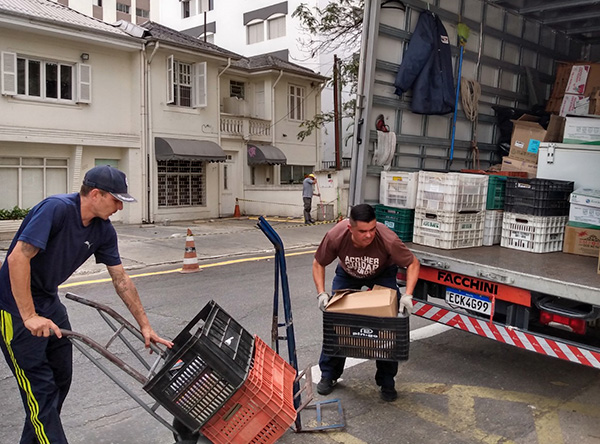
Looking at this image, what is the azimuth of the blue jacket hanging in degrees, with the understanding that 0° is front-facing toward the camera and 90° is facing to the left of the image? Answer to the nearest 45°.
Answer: approximately 315°

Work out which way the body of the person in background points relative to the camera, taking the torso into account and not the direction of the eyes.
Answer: to the viewer's right

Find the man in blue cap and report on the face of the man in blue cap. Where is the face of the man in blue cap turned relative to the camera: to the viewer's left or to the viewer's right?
to the viewer's right

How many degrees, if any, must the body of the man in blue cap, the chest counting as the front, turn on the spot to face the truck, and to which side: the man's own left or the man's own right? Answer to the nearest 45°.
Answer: approximately 45° to the man's own left

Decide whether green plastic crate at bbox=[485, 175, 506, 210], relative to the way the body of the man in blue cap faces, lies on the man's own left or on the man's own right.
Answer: on the man's own left

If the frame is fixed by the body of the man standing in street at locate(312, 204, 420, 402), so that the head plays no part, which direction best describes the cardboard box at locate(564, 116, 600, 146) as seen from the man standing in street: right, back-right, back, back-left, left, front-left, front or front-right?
back-left

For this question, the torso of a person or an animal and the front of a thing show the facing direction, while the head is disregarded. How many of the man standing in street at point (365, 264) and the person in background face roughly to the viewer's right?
1

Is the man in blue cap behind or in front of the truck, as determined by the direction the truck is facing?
behind

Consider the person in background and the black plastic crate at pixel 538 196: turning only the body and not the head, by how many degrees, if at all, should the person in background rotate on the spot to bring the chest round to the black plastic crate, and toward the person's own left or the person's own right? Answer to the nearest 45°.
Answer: approximately 90° to the person's own right

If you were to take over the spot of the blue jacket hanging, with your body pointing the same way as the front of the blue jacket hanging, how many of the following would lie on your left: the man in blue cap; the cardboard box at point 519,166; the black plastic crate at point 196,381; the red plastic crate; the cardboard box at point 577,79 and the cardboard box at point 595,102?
3
